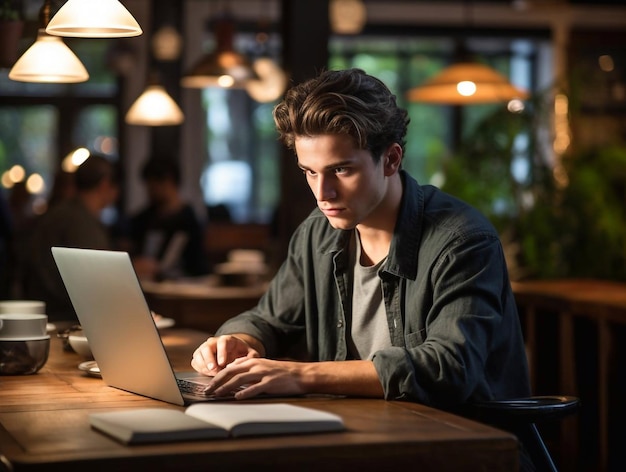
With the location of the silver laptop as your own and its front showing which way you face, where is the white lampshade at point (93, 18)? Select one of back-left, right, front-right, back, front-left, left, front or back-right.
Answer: front-left

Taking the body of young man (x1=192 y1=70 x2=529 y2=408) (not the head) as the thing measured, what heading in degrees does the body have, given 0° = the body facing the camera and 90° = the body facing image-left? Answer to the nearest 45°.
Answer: approximately 45°

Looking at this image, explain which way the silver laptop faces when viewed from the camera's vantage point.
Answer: facing away from the viewer and to the right of the viewer

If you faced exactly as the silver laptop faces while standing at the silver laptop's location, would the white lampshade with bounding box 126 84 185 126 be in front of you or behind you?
in front

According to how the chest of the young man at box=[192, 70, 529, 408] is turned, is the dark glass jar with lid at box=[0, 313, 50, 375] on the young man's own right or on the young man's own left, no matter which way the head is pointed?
on the young man's own right

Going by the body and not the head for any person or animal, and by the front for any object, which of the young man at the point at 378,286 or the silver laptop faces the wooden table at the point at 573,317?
the silver laptop

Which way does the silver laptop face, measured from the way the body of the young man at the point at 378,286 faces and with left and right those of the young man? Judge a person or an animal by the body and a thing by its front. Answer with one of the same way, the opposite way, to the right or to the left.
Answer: the opposite way

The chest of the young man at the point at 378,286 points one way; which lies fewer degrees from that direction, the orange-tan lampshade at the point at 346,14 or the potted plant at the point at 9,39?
the potted plant

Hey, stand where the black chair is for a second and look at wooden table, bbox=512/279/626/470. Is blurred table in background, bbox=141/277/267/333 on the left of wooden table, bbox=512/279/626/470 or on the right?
left

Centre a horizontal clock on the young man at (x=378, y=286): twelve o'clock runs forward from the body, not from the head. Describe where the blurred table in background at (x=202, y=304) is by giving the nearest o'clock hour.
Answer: The blurred table in background is roughly at 4 o'clock from the young man.
